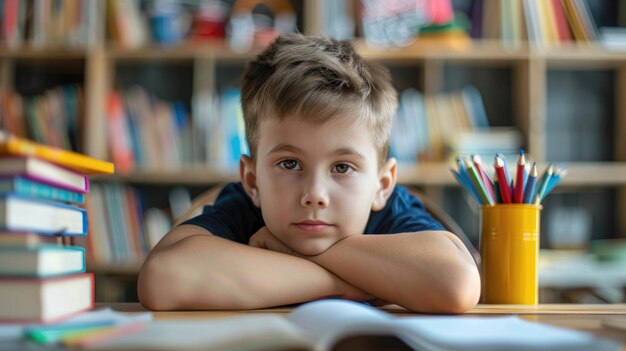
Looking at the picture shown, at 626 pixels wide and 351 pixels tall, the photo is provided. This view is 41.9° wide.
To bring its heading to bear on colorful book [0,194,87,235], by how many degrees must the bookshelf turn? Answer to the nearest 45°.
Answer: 0° — it already faces it

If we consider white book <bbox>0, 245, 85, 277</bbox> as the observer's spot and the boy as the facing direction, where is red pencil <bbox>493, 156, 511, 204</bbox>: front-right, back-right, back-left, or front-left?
front-right

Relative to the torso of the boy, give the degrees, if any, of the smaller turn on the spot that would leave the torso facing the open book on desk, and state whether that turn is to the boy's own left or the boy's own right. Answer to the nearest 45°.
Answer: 0° — they already face it

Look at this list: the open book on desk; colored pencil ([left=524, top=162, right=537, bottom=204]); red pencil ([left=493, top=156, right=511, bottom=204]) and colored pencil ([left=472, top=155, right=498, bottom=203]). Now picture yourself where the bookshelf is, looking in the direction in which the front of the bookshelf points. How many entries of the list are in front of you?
4

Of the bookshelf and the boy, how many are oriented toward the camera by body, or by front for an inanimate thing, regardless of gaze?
2

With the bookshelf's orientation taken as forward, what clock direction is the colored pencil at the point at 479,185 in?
The colored pencil is roughly at 12 o'clock from the bookshelf.

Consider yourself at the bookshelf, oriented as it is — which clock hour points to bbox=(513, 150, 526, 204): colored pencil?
The colored pencil is roughly at 12 o'clock from the bookshelf.

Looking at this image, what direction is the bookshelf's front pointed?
toward the camera

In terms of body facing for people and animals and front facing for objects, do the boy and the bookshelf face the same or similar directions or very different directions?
same or similar directions

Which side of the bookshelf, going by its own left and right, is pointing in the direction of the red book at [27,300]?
front

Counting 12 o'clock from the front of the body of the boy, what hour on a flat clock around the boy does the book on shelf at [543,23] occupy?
The book on shelf is roughly at 7 o'clock from the boy.

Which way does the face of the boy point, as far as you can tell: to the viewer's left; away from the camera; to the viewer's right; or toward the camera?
toward the camera

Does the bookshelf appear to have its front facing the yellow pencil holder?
yes

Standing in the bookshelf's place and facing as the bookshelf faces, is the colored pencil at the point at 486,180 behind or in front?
in front

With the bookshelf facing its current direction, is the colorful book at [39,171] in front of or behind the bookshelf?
in front

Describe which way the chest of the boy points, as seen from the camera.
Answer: toward the camera

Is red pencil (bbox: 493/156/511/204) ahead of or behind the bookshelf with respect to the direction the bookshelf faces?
ahead
